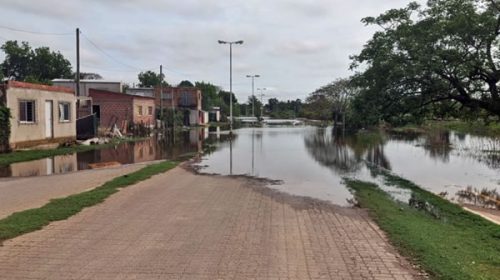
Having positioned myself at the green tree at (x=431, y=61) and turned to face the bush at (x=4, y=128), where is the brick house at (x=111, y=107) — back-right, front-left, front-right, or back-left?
front-right

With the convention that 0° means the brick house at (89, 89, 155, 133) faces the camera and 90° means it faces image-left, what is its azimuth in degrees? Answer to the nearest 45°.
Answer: approximately 315°

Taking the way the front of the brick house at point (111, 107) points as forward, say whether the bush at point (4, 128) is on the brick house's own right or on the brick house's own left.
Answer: on the brick house's own right

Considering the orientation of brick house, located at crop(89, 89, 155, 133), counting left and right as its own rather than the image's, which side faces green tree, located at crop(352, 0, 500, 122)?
front

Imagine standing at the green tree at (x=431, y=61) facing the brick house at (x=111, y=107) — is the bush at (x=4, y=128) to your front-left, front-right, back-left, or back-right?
front-left

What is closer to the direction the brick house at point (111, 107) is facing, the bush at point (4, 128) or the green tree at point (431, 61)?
the green tree
